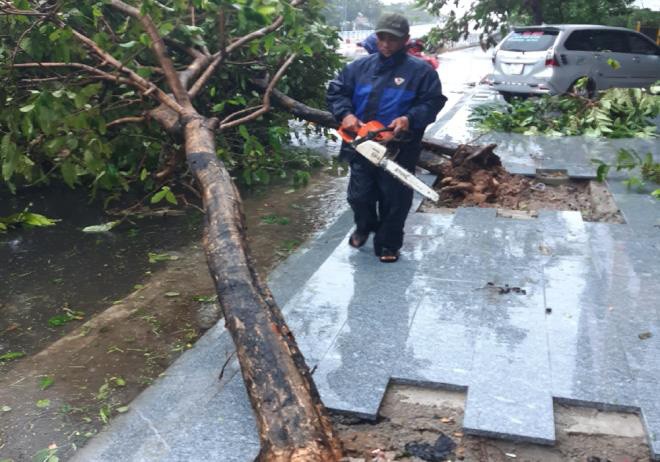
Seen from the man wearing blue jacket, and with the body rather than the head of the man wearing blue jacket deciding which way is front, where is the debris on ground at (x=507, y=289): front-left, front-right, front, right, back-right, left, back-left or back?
front-left

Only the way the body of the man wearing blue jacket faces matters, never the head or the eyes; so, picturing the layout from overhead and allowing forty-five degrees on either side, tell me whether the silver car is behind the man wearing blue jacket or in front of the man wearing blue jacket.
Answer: behind

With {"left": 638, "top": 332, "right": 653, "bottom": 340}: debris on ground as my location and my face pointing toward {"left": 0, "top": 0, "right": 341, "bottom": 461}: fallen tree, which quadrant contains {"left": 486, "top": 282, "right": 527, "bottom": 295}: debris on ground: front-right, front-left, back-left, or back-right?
front-right

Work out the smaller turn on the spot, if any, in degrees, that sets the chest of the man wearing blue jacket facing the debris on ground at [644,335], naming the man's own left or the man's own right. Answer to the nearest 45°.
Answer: approximately 45° to the man's own left

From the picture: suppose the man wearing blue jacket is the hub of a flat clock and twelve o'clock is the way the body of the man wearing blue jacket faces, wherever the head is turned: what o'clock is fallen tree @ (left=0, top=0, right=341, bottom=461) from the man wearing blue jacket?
The fallen tree is roughly at 3 o'clock from the man wearing blue jacket.

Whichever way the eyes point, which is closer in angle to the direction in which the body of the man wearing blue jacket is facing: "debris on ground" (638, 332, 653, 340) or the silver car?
the debris on ground

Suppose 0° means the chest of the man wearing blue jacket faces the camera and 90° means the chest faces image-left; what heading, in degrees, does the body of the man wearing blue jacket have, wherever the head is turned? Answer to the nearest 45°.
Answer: approximately 0°

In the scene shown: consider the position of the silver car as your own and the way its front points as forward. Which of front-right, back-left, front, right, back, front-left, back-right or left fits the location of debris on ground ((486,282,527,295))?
back-right

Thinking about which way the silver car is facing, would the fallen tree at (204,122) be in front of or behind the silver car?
behind

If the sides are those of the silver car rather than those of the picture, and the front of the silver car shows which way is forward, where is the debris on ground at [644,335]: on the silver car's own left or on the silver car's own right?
on the silver car's own right

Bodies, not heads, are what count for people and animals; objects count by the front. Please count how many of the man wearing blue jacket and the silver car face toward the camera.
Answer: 1

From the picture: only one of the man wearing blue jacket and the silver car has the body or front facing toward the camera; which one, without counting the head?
the man wearing blue jacket
